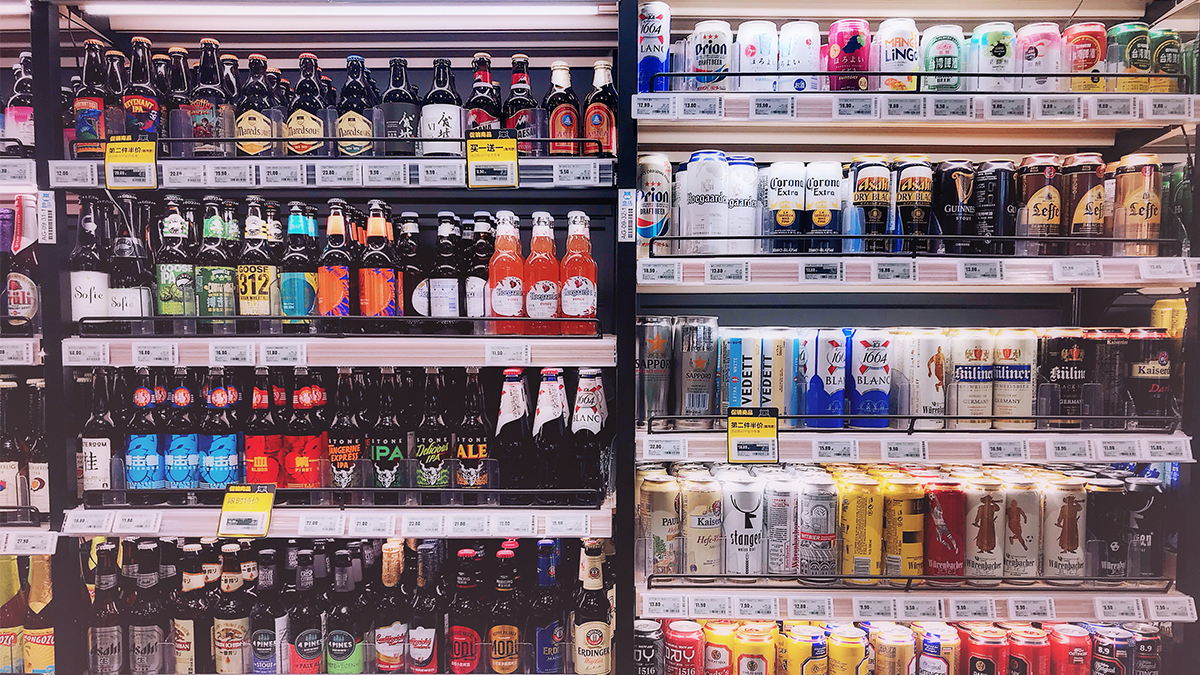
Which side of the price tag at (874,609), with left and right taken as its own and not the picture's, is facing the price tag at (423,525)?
right

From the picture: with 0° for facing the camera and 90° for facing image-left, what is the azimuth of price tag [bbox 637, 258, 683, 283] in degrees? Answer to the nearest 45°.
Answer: approximately 0°

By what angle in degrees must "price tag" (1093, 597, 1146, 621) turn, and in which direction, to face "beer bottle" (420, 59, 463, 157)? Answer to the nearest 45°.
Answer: approximately 45° to its right

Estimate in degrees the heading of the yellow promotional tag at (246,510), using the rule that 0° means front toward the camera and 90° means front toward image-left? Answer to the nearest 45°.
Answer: approximately 0°

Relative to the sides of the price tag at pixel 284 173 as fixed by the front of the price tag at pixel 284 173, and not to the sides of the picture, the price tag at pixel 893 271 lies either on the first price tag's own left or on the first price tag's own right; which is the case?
on the first price tag's own left

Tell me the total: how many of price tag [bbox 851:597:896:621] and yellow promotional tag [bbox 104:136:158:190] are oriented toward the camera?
2

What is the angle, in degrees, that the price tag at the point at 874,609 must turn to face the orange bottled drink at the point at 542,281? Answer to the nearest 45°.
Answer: approximately 90° to its right
